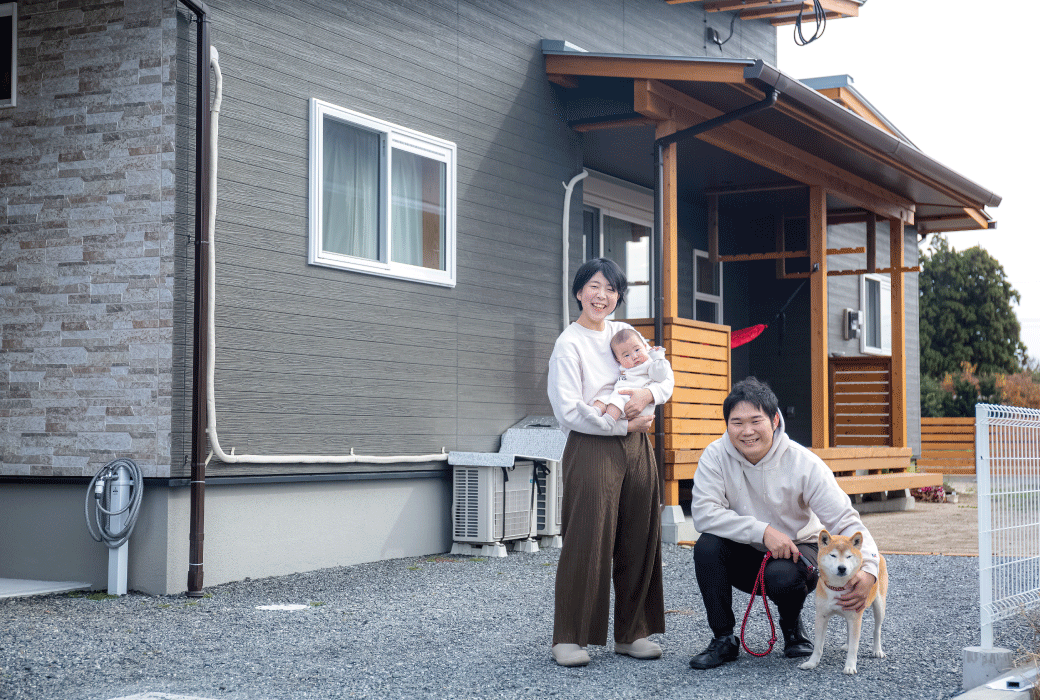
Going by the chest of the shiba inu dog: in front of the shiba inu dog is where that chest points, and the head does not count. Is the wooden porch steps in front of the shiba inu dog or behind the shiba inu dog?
behind

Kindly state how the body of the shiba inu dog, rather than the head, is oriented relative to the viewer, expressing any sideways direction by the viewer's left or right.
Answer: facing the viewer and to the left of the viewer

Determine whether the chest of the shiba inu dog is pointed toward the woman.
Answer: no

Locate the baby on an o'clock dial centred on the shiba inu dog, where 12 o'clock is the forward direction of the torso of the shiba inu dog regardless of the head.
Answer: The baby is roughly at 2 o'clock from the shiba inu dog.

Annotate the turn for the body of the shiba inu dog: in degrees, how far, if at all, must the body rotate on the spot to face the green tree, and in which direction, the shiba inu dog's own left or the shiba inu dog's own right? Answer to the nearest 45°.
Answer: approximately 135° to the shiba inu dog's own right

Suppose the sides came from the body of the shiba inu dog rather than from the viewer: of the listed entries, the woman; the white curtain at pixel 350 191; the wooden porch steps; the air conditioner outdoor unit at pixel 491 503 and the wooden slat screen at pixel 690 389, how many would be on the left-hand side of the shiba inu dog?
0

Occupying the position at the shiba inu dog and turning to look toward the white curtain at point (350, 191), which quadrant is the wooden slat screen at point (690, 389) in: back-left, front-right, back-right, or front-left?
front-right

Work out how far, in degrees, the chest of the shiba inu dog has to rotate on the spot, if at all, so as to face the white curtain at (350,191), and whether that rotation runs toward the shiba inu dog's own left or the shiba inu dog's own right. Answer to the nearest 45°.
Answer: approximately 90° to the shiba inu dog's own right

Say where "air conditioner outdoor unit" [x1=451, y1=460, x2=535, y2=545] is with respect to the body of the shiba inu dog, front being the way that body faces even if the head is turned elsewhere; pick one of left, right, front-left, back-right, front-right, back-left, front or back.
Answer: right

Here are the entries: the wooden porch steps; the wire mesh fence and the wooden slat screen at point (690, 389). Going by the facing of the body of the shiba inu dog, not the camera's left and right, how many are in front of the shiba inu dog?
0

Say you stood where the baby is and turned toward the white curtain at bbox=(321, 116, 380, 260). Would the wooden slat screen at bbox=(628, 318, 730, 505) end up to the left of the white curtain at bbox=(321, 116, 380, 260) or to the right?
right

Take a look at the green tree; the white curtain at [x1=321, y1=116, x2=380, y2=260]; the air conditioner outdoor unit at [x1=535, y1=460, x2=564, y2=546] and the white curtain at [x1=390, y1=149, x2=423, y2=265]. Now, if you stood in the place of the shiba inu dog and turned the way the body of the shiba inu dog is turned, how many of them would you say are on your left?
0

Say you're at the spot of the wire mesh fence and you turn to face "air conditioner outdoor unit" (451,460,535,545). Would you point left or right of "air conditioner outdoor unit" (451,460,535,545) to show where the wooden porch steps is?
right

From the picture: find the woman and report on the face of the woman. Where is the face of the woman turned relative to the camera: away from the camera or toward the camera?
toward the camera

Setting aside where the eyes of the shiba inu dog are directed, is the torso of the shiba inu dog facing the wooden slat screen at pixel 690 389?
no

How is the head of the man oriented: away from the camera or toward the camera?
toward the camera

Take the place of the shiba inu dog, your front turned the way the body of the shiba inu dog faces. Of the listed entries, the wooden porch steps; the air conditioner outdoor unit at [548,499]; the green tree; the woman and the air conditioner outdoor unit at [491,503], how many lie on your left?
0

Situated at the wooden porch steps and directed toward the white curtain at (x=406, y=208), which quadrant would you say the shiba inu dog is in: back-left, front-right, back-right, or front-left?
front-left
